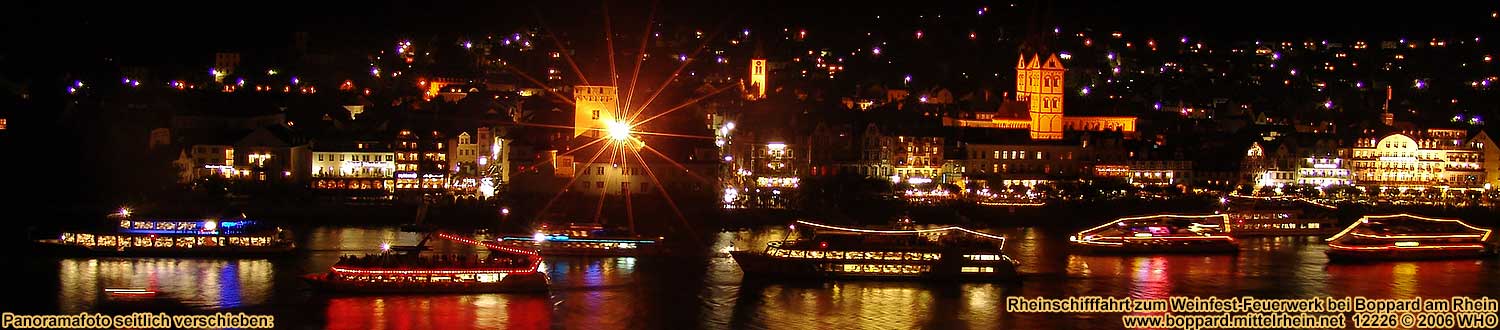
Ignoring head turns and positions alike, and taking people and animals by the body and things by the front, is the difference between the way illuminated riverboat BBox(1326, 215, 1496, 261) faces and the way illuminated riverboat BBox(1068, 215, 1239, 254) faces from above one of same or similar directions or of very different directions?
same or similar directions

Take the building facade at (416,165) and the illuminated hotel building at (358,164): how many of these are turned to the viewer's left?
0

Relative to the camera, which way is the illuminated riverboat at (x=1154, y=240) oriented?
to the viewer's left

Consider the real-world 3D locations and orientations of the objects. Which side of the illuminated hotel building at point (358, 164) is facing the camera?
front

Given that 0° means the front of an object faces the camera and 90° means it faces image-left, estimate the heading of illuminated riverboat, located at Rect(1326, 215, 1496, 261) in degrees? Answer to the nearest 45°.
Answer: approximately 90°

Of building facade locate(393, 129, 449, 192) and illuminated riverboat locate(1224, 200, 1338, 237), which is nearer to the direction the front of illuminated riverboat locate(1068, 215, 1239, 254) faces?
the building facade

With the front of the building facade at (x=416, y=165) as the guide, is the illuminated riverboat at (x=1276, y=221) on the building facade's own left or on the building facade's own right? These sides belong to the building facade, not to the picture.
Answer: on the building facade's own left

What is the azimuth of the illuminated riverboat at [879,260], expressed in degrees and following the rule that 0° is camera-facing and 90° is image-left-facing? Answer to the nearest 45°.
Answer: approximately 90°

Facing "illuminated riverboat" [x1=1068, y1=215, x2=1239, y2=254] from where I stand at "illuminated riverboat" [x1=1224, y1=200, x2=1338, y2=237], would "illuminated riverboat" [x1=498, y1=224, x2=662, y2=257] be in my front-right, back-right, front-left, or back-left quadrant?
front-right

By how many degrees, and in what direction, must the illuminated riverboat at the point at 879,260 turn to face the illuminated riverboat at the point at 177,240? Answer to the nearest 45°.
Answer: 0° — it already faces it

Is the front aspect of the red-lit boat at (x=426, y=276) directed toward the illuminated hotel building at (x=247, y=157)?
no

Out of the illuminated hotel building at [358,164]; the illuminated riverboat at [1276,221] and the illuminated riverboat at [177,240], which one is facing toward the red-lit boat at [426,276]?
the illuminated hotel building
